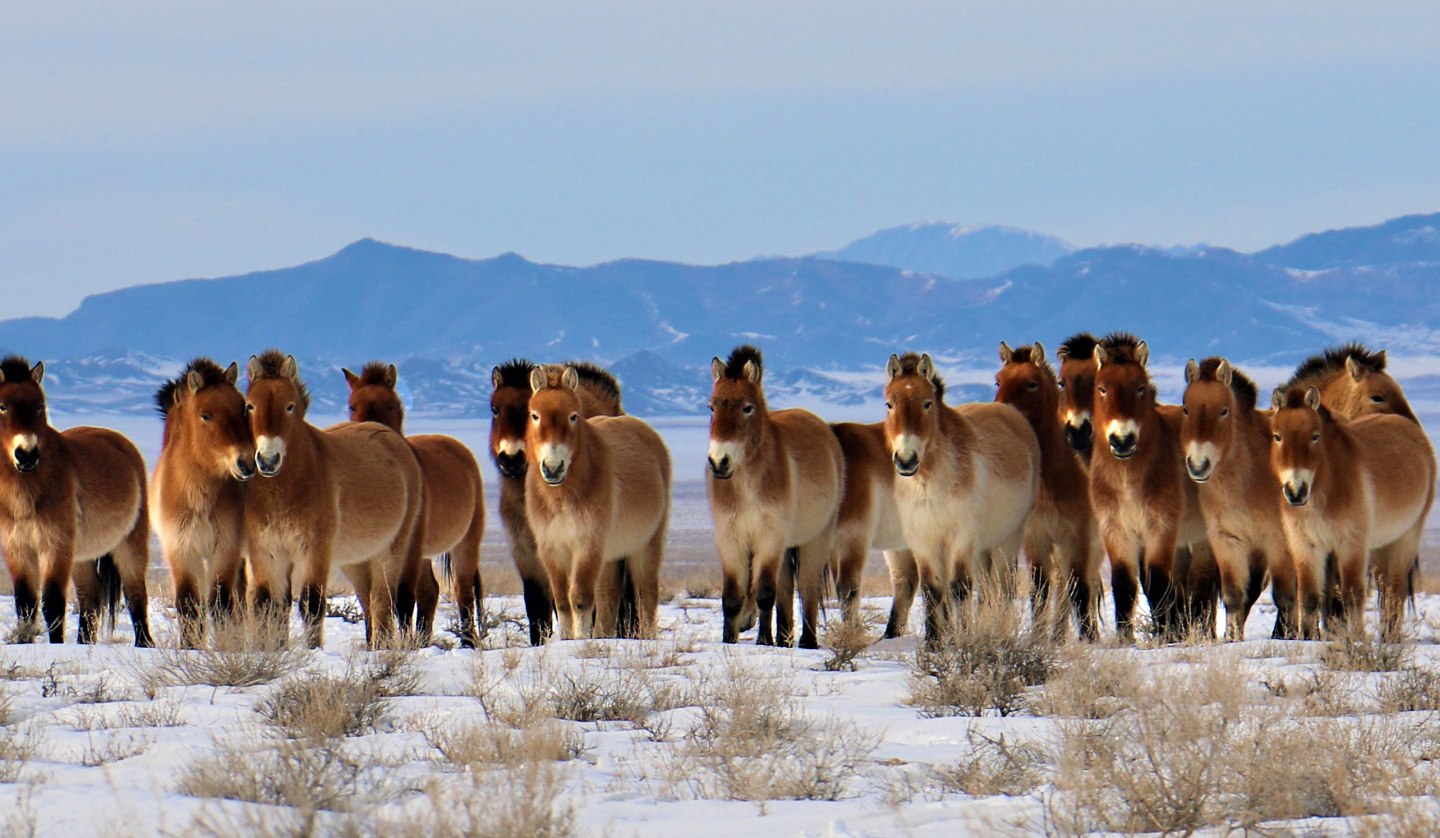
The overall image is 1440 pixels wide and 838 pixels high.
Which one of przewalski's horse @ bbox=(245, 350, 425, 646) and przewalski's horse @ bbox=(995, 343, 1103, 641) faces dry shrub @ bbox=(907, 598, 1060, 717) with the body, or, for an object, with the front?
przewalski's horse @ bbox=(995, 343, 1103, 641)

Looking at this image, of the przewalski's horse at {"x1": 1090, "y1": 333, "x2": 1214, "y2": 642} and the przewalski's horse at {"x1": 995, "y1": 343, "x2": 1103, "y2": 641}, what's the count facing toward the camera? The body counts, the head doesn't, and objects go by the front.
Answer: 2

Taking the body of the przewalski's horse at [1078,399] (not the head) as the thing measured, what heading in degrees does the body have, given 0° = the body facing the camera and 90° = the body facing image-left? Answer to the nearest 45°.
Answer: approximately 0°

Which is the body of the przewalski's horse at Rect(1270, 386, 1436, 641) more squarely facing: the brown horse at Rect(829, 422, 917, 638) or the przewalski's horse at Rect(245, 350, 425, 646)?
the przewalski's horse

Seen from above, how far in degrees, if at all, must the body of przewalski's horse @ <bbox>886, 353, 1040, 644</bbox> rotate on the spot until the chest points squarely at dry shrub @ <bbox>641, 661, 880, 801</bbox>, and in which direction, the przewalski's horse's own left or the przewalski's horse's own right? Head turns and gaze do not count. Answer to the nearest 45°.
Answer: approximately 45° to the przewalski's horse's own left

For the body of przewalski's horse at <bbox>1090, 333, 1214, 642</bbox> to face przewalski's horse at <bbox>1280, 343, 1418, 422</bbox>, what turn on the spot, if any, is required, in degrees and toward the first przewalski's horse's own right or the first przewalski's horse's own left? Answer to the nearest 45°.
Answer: approximately 135° to the first przewalski's horse's own left

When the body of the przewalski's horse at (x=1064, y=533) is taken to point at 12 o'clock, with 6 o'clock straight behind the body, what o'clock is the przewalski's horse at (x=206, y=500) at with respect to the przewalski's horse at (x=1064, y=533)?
the przewalski's horse at (x=206, y=500) is roughly at 2 o'clock from the przewalski's horse at (x=1064, y=533).

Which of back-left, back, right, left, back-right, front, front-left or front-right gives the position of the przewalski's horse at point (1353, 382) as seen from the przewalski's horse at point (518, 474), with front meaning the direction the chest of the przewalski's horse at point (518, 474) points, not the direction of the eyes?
back-left

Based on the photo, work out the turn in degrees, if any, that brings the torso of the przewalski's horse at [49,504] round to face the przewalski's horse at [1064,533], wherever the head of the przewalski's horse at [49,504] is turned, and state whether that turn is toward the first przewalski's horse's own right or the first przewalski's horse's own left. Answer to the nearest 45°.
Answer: approximately 135° to the first przewalski's horse's own left

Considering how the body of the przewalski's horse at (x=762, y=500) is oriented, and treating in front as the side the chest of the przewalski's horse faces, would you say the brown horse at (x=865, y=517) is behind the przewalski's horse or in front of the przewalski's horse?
behind

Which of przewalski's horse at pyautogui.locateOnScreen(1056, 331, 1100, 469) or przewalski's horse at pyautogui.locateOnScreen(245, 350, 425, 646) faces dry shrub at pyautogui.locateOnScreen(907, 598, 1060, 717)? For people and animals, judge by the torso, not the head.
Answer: przewalski's horse at pyautogui.locateOnScreen(1056, 331, 1100, 469)
